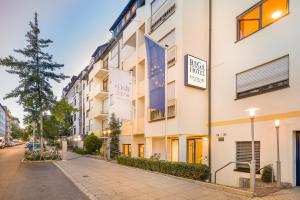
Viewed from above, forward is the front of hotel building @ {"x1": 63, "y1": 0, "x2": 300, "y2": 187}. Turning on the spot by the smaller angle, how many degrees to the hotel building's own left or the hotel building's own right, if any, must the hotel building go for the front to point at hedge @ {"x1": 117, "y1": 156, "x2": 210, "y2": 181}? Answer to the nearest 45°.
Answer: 0° — it already faces it

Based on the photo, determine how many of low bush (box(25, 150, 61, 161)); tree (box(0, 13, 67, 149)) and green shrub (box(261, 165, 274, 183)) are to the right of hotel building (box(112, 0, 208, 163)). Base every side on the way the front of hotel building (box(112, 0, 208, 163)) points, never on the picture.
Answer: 2

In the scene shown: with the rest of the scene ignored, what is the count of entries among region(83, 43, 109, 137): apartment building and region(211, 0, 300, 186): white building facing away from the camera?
0

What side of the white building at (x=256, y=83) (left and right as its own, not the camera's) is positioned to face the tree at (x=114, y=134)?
right

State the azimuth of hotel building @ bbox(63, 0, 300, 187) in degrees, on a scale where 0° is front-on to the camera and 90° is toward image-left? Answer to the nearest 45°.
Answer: approximately 45°

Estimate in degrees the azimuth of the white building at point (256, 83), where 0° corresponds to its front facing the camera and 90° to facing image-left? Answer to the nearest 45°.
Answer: approximately 45°

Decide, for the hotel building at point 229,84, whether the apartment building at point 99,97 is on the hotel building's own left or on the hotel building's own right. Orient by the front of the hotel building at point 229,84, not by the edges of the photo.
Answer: on the hotel building's own right
